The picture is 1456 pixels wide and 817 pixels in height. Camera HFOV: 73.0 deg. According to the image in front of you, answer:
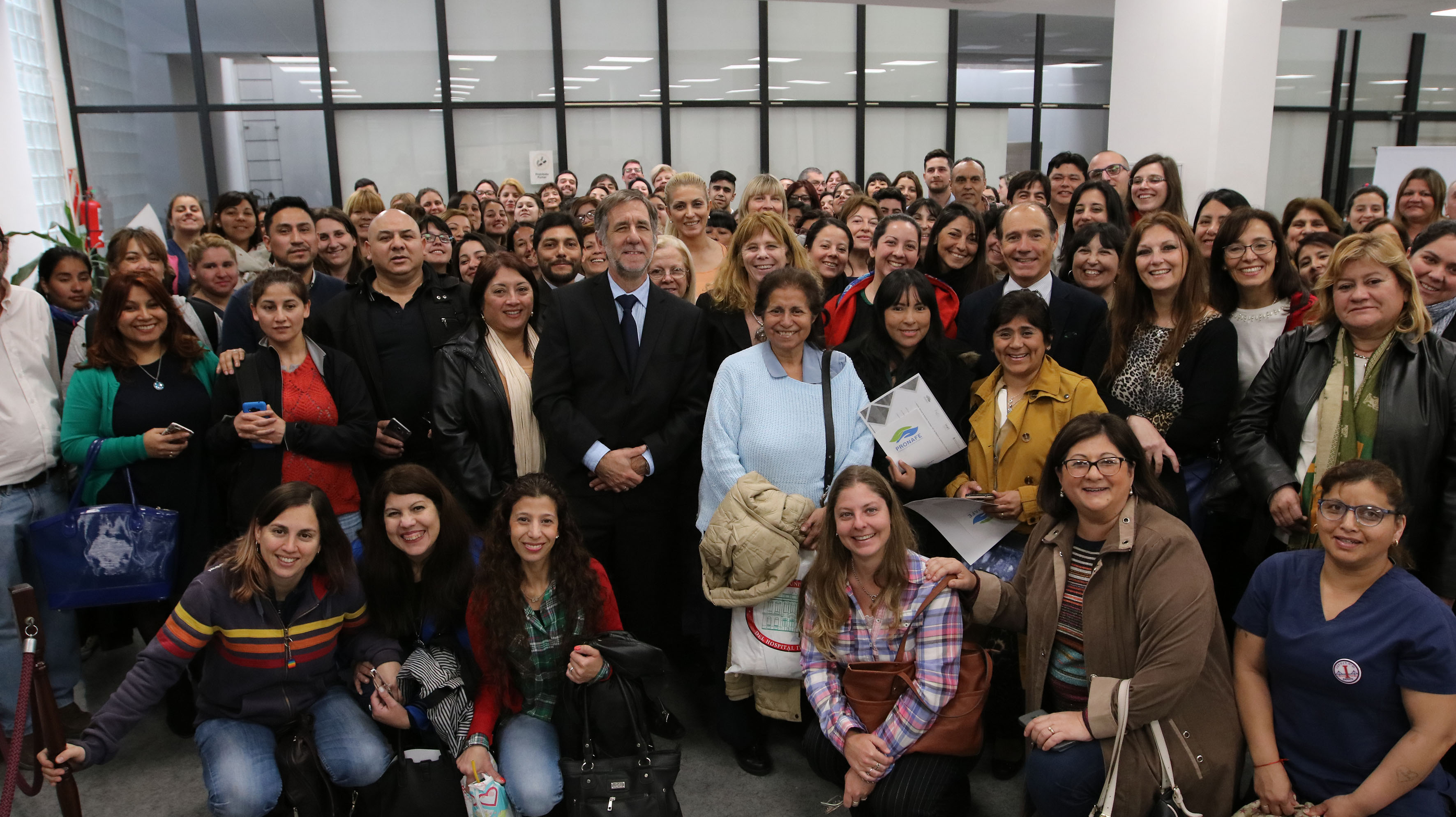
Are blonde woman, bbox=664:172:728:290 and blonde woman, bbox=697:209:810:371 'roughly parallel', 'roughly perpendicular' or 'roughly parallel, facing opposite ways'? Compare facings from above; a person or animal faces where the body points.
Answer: roughly parallel

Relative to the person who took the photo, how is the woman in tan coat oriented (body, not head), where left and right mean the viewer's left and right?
facing the viewer and to the left of the viewer

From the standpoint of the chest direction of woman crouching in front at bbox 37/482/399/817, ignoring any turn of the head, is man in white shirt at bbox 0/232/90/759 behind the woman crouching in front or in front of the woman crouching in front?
behind

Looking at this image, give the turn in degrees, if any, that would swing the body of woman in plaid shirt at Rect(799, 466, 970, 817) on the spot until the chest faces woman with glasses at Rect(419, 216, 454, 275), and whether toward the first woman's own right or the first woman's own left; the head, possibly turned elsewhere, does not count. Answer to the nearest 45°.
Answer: approximately 135° to the first woman's own right

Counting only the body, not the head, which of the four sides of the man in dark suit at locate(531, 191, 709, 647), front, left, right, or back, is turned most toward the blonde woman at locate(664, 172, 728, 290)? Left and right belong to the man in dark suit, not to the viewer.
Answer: back

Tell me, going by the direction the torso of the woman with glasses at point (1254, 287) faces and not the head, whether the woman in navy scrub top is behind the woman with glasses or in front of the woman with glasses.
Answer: in front

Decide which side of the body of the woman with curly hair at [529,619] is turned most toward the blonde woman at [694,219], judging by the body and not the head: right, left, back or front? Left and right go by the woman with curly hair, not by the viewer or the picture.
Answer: back

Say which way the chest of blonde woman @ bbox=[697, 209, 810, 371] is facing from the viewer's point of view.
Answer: toward the camera

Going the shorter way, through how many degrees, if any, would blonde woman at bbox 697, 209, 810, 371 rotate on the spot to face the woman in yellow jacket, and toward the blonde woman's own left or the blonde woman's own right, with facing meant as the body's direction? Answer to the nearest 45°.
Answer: approximately 45° to the blonde woman's own left

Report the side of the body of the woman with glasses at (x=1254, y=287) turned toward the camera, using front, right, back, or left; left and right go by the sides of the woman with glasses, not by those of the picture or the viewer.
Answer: front

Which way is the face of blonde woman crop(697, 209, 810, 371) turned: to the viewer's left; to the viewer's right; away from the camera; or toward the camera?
toward the camera

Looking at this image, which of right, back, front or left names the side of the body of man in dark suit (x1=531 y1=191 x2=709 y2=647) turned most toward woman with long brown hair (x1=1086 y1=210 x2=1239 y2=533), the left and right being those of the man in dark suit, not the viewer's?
left

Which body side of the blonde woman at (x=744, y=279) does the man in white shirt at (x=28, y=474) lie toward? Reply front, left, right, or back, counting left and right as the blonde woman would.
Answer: right

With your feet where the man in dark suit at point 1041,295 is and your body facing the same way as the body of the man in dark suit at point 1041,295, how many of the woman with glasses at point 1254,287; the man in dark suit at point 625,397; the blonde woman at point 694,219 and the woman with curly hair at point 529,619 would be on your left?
1

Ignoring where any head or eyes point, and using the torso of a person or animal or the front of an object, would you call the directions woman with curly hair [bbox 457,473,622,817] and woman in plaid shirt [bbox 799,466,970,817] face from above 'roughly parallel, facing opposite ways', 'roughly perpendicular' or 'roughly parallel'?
roughly parallel

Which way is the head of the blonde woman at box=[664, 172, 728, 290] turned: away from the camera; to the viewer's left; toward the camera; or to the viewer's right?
toward the camera
